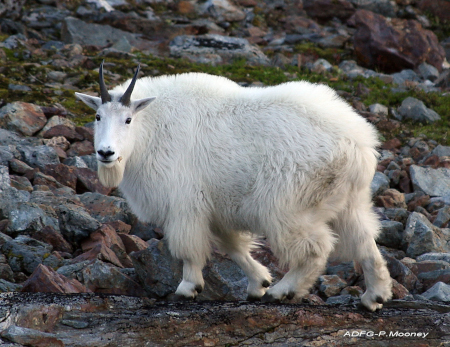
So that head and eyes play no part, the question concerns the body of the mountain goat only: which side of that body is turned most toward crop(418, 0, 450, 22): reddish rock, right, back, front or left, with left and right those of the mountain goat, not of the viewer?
right

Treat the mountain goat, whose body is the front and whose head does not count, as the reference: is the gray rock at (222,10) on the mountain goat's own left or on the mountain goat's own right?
on the mountain goat's own right

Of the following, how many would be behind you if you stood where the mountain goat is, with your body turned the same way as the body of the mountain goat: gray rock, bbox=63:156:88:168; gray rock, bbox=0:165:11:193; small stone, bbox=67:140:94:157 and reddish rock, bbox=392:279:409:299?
1

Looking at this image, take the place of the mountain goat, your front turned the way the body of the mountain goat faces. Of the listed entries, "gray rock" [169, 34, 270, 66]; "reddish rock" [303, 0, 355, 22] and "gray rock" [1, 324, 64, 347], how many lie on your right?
2

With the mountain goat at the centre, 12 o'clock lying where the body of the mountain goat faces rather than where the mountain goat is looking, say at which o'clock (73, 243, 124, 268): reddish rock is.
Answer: The reddish rock is roughly at 12 o'clock from the mountain goat.

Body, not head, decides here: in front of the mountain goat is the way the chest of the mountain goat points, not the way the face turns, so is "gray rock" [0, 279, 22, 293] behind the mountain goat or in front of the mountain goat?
in front

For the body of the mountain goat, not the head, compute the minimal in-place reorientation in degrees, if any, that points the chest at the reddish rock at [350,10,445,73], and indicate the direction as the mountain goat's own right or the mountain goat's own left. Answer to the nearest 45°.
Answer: approximately 90° to the mountain goat's own right

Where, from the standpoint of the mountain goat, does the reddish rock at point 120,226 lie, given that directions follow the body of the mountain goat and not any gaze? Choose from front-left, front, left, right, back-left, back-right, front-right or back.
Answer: front-right

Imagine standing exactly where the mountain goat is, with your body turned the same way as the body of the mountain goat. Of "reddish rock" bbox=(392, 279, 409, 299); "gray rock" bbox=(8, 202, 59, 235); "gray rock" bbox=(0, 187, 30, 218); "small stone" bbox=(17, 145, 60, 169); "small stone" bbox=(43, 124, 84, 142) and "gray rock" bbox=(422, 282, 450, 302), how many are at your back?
2

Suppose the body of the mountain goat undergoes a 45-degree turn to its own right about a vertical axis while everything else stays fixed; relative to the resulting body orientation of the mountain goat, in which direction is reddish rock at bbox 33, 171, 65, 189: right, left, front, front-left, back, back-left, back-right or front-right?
front

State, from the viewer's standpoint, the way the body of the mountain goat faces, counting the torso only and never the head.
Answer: to the viewer's left

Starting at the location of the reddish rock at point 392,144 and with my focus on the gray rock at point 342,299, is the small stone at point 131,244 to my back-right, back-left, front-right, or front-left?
front-right

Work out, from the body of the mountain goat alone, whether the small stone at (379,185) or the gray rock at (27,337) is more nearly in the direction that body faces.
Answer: the gray rock

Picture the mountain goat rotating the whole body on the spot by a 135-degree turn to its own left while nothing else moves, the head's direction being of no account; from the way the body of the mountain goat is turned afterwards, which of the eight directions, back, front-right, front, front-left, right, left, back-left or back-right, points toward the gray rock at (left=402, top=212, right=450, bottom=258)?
left

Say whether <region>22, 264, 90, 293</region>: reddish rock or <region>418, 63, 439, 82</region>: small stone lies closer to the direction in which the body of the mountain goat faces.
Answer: the reddish rock
